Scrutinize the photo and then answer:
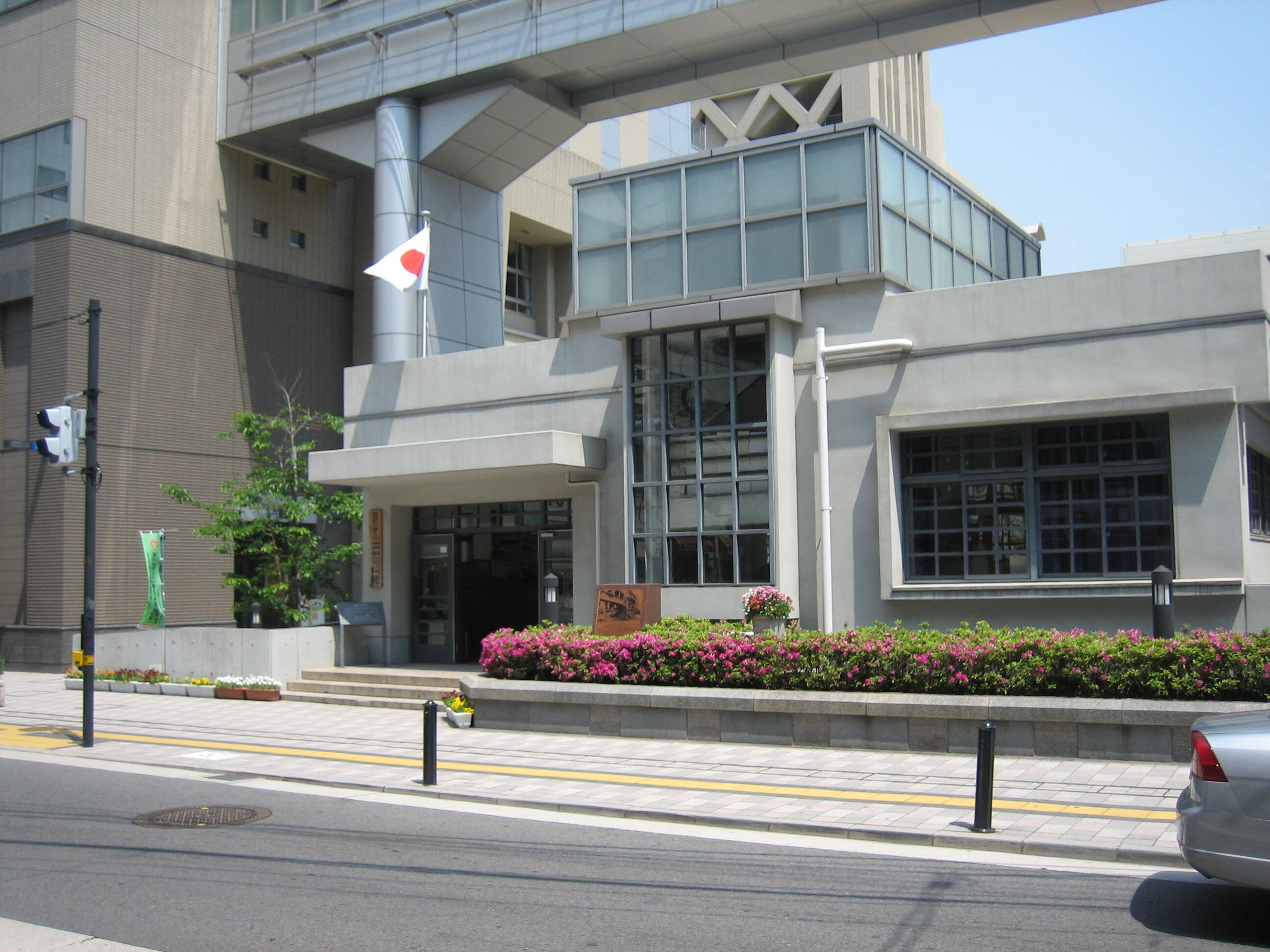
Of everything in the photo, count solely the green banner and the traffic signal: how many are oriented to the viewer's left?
1

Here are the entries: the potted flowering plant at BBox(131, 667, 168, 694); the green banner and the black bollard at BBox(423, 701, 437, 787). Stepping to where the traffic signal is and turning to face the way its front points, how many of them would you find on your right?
2

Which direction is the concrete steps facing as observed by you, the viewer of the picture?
facing the viewer and to the left of the viewer

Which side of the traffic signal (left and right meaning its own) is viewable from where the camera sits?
left

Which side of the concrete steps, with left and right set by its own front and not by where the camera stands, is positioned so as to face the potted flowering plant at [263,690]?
right

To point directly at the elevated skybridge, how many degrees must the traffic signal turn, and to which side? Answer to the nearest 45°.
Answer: approximately 135° to its right

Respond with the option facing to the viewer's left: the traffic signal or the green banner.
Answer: the traffic signal

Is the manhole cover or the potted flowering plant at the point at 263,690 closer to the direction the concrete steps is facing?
the manhole cover

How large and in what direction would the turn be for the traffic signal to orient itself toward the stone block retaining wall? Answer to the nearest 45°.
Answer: approximately 135° to its left

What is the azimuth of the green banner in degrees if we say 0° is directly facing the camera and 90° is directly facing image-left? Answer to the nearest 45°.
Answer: approximately 0°

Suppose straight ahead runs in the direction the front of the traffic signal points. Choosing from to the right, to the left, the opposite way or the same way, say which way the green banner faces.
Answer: to the left

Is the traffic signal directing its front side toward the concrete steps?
no

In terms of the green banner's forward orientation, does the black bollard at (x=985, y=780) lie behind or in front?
in front

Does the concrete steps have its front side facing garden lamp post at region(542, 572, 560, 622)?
no

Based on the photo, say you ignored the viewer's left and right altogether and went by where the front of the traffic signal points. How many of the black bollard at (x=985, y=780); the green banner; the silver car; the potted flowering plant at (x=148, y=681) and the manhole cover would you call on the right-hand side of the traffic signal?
2
